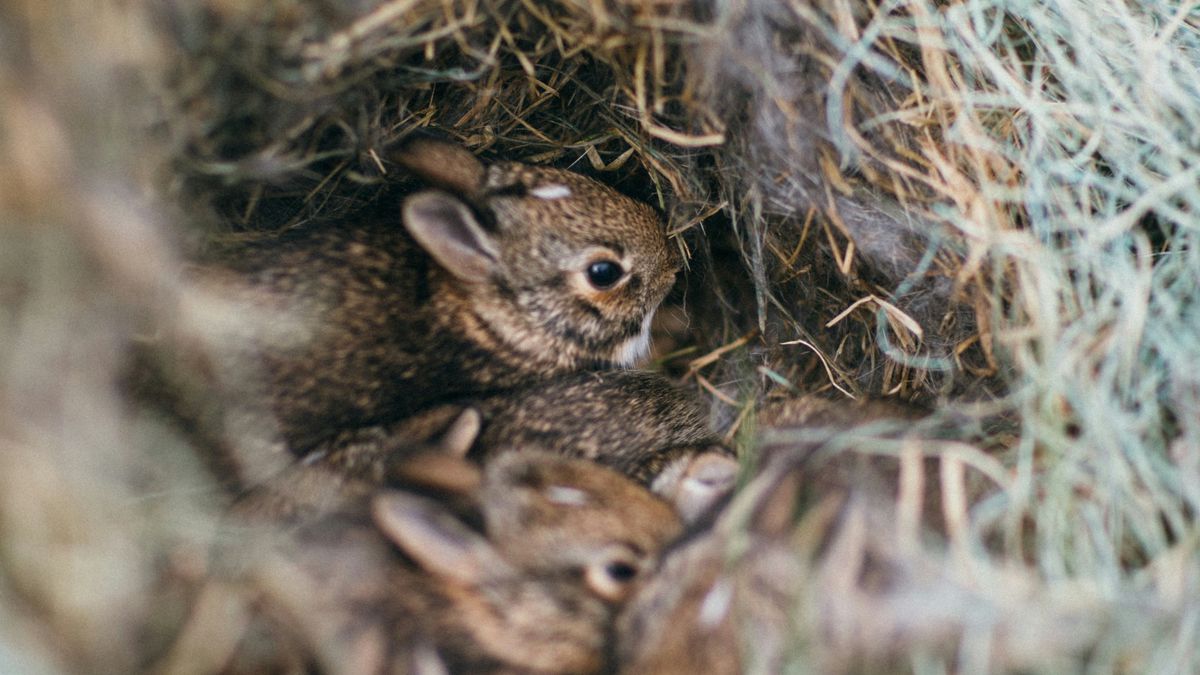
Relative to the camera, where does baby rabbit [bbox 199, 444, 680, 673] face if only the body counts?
to the viewer's right

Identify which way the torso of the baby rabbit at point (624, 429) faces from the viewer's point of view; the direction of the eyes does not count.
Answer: to the viewer's right

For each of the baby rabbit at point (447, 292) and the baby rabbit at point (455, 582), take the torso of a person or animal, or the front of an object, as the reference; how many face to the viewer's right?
2

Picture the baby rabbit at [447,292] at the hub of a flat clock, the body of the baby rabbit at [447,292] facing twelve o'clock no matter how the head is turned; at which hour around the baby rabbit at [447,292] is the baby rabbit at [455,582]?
the baby rabbit at [455,582] is roughly at 3 o'clock from the baby rabbit at [447,292].

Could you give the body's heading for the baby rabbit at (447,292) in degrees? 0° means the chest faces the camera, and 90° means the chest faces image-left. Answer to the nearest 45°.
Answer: approximately 270°

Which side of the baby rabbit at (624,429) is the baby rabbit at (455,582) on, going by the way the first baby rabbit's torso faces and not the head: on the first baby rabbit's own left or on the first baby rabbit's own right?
on the first baby rabbit's own right
